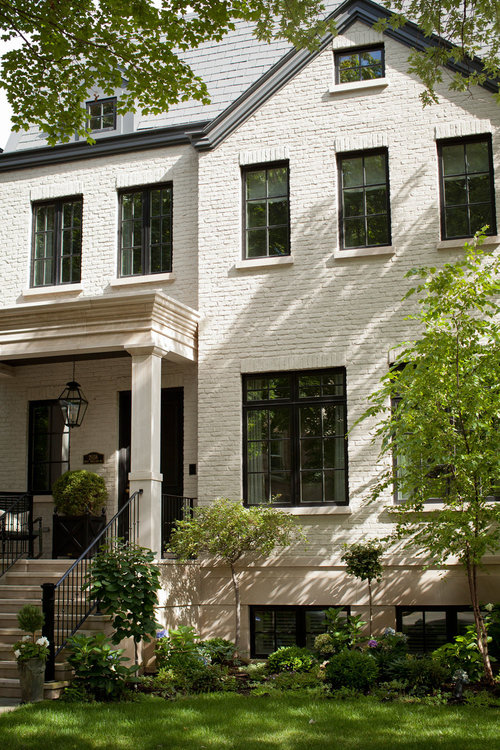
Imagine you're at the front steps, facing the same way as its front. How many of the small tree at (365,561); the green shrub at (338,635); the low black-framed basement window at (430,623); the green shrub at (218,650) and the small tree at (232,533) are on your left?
5

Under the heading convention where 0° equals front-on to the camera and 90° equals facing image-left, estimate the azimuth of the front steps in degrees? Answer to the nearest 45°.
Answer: approximately 0°

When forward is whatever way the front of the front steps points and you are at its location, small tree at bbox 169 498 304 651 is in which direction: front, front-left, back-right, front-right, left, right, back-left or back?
left

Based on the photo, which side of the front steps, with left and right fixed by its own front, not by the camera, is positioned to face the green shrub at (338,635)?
left

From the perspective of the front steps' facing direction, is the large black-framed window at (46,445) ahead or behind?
behind
